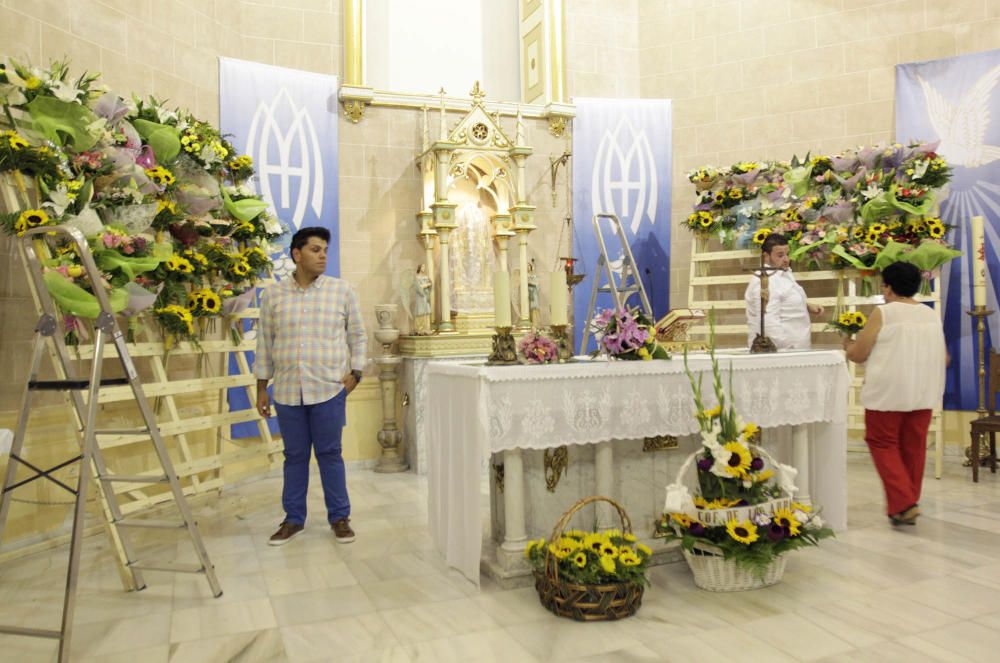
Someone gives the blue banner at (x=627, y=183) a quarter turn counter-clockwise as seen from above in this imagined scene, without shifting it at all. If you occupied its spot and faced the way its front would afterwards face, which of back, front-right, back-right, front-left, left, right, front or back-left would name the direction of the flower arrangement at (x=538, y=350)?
right

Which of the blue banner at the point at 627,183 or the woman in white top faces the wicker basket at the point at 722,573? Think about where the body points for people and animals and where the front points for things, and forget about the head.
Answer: the blue banner

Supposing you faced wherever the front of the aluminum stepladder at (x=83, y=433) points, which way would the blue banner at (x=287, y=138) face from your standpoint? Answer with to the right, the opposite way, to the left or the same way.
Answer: to the right

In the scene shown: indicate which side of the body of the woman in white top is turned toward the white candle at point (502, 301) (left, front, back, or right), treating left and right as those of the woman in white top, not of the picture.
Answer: left

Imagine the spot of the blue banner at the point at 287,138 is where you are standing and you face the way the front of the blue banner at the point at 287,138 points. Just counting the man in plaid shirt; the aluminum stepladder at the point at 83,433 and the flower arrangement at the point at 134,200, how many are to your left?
0

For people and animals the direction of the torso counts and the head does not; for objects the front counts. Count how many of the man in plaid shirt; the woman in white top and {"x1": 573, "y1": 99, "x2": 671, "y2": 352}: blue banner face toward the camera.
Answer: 2

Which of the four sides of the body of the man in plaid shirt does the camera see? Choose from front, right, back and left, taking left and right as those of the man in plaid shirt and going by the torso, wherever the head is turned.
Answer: front

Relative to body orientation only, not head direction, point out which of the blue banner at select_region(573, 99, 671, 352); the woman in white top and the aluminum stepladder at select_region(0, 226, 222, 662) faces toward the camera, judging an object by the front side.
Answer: the blue banner

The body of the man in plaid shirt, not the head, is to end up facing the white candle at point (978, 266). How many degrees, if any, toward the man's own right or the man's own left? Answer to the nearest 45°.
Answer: approximately 90° to the man's own left

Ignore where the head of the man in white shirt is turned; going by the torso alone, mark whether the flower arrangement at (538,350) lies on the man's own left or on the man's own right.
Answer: on the man's own right

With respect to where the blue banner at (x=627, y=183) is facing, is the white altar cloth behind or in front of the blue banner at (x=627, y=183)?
in front

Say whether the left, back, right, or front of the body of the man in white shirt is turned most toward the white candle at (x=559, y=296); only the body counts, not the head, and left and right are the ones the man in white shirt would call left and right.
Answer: right

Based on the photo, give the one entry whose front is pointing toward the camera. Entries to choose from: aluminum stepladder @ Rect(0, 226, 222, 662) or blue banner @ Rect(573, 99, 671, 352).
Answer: the blue banner
